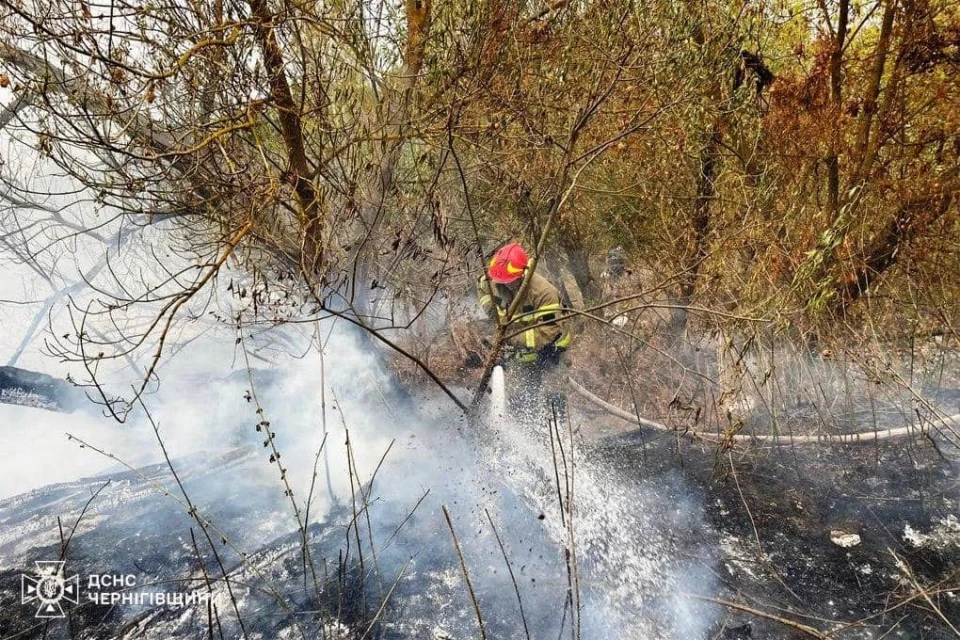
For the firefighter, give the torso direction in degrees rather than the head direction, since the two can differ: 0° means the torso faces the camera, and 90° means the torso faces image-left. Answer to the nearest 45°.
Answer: approximately 45°
